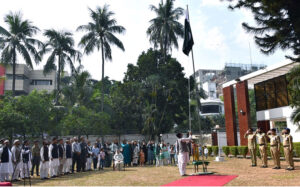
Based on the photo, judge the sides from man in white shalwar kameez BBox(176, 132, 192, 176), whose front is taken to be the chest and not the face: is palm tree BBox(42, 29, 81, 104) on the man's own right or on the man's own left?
on the man's own left

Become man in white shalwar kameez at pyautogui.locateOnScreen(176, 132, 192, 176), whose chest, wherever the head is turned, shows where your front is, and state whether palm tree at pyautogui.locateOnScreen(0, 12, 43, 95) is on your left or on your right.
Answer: on your left

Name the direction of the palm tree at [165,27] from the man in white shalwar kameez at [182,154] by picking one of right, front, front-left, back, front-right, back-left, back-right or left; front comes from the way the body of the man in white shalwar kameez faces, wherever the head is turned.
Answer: front-left

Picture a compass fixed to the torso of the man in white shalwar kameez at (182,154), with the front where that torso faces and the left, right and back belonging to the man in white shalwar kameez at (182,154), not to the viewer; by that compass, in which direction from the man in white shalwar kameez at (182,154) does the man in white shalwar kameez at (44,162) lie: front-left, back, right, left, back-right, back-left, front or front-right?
back-left

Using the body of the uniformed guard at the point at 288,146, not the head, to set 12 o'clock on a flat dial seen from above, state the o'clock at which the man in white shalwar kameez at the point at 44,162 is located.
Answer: The man in white shalwar kameez is roughly at 1 o'clock from the uniformed guard.

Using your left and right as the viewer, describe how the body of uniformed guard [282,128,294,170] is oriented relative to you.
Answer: facing the viewer and to the left of the viewer

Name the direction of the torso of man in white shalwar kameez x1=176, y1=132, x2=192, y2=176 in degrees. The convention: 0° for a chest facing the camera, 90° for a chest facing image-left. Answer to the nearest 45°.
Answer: approximately 225°

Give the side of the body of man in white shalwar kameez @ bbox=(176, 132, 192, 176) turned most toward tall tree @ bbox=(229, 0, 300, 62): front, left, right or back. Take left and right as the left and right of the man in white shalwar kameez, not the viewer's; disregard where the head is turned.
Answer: right

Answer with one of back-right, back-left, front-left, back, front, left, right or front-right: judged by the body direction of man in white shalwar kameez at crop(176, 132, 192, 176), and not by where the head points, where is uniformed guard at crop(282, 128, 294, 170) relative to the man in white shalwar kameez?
front-right
